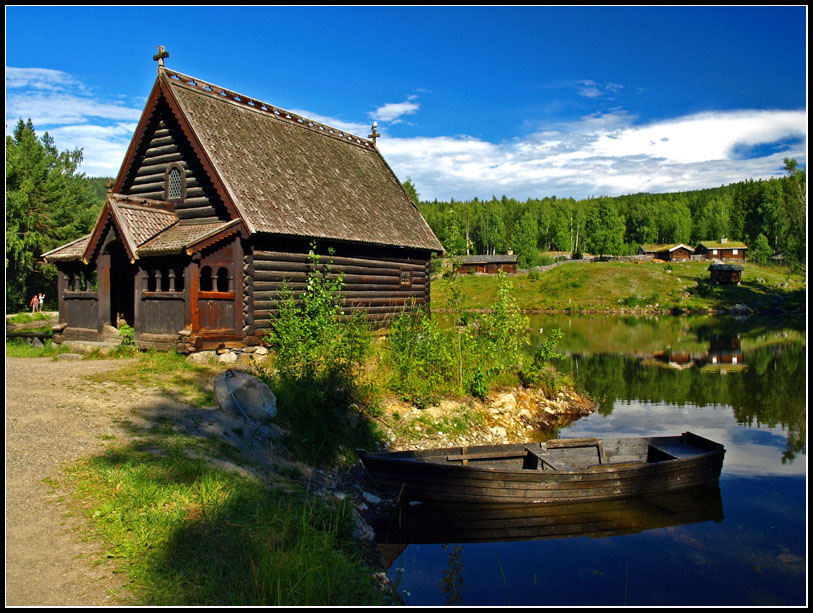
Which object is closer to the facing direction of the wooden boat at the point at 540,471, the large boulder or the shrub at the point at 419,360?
the large boulder

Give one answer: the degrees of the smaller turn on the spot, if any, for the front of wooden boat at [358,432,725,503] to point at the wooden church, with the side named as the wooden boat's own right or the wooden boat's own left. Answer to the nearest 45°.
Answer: approximately 45° to the wooden boat's own right

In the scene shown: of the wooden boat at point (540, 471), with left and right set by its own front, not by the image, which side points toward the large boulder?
front

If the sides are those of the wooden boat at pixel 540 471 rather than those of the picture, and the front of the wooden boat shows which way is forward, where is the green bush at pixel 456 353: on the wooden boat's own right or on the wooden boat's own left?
on the wooden boat's own right

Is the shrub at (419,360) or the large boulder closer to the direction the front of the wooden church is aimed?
the large boulder

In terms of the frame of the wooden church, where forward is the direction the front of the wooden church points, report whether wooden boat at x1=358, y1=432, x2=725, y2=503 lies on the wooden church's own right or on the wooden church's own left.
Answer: on the wooden church's own left

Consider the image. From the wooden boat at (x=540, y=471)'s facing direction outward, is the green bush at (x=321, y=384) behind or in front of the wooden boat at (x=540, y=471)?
in front

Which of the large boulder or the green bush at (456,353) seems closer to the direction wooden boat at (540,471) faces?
the large boulder

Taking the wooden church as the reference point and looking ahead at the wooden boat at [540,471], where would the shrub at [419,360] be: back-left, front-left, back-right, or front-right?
front-left

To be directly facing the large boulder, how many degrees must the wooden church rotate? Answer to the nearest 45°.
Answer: approximately 45° to its left

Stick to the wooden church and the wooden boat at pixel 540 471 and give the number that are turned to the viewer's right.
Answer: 0

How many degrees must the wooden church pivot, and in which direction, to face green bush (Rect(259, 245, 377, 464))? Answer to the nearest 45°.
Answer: approximately 45° to its left

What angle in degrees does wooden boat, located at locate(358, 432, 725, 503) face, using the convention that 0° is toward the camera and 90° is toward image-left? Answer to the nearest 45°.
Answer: approximately 90°

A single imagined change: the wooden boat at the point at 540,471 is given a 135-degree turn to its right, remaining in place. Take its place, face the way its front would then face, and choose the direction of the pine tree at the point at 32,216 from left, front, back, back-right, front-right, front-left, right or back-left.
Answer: left

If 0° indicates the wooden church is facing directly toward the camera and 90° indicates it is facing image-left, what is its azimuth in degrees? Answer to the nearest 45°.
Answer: approximately 45°
